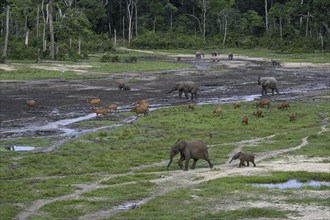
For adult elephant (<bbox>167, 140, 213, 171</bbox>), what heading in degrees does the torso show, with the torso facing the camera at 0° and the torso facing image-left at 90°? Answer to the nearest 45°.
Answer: approximately 90°
